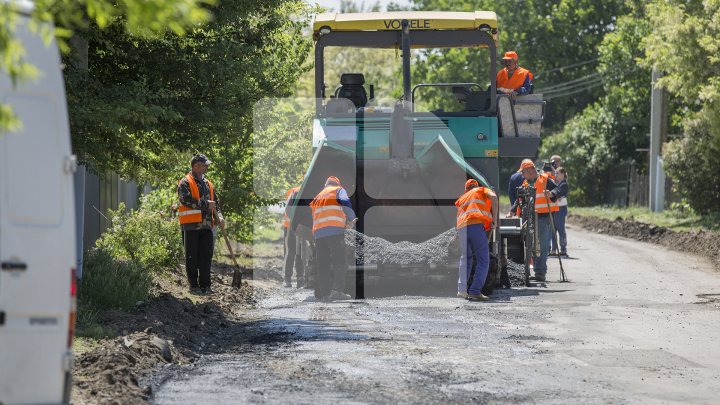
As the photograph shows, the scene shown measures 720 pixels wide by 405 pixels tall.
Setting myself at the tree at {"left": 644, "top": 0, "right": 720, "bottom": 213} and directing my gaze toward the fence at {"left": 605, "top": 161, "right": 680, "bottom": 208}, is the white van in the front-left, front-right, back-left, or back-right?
back-left

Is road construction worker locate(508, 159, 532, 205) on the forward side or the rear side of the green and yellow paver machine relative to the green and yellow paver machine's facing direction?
on the rear side

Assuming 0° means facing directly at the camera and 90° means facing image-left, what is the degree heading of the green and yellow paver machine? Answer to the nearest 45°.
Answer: approximately 0°

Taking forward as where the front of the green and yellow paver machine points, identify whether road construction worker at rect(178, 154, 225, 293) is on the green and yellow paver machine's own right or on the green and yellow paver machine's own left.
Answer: on the green and yellow paver machine's own right

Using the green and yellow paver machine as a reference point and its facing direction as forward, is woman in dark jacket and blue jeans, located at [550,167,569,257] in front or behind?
behind

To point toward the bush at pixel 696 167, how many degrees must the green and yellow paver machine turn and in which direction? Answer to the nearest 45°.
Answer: approximately 135° to its left
